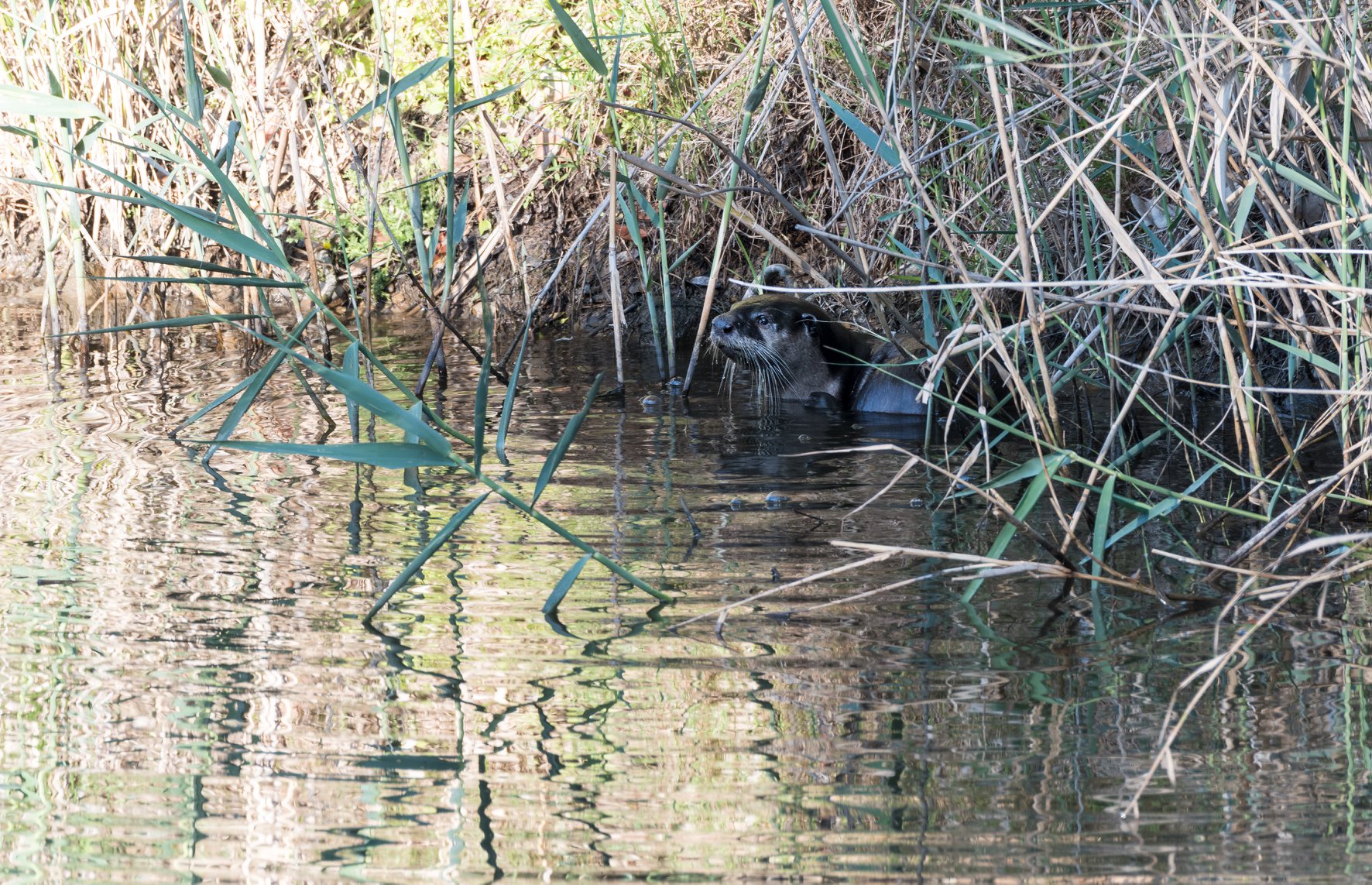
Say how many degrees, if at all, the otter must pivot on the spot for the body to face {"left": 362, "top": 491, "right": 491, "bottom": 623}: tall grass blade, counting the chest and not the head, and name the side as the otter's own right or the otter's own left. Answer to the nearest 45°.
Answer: approximately 90° to the otter's own left

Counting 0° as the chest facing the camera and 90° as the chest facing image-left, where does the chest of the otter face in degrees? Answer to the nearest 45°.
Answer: approximately 90°
